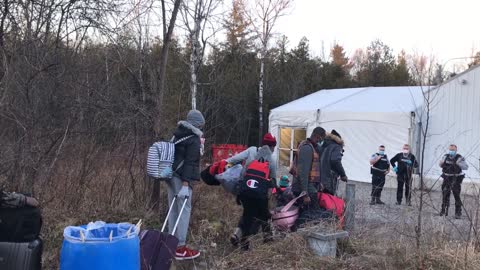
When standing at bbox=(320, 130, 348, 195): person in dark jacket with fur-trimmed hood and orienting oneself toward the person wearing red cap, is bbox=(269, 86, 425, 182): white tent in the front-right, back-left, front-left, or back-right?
back-right

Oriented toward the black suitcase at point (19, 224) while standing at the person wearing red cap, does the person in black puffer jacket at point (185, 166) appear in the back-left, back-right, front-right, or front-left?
front-right

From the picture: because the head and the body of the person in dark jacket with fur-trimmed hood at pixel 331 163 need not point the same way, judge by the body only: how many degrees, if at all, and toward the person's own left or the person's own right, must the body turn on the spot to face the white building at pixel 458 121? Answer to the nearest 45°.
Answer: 0° — they already face it

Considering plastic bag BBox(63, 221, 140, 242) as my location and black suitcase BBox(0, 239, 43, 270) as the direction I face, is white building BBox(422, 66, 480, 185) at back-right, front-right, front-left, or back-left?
back-right

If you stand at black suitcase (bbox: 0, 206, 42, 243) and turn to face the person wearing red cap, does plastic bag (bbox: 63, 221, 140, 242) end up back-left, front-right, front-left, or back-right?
front-right

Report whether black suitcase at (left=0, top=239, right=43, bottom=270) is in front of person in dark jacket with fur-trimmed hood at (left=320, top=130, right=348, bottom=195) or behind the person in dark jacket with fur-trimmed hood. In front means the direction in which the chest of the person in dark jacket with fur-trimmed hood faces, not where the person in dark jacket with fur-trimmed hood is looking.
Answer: behind

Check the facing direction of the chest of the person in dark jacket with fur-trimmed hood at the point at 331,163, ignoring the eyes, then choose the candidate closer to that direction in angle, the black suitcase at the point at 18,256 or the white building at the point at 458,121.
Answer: the white building

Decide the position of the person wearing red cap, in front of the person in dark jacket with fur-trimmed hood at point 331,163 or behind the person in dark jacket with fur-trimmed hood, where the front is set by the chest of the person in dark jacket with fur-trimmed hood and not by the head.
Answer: behind

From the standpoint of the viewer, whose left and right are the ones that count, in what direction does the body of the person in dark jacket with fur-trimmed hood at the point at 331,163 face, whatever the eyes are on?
facing away from the viewer and to the right of the viewer

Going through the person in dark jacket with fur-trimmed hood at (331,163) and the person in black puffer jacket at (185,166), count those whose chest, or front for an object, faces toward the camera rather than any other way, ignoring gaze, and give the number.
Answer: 0
